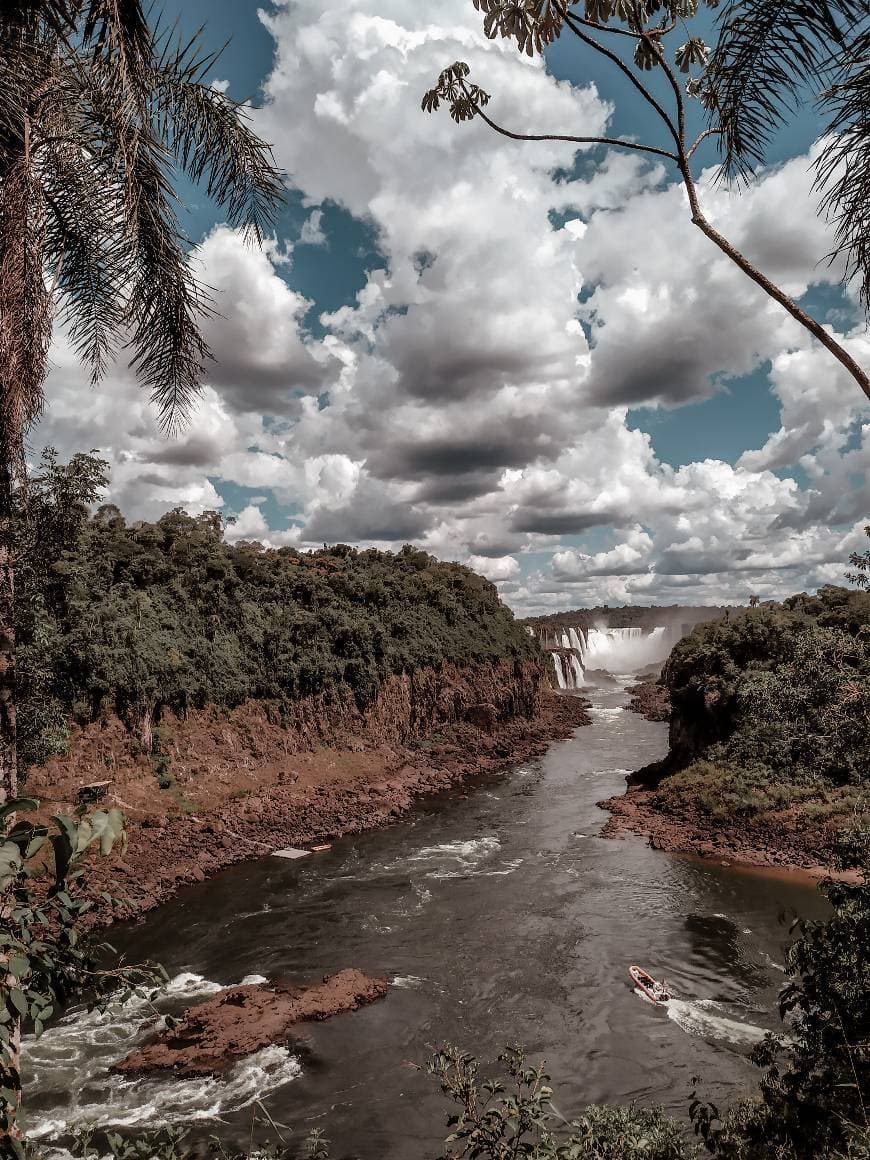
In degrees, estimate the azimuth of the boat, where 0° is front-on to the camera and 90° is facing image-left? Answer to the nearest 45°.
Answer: approximately 135°

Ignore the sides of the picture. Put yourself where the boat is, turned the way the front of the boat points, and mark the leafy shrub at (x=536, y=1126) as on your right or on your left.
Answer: on your left
